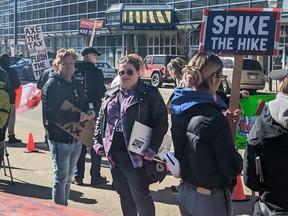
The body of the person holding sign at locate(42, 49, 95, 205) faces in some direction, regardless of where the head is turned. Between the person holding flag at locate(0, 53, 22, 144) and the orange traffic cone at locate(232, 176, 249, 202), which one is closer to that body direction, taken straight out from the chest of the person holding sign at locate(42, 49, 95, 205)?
the orange traffic cone

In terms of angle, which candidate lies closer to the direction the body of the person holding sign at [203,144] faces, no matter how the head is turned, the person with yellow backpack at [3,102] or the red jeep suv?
the red jeep suv

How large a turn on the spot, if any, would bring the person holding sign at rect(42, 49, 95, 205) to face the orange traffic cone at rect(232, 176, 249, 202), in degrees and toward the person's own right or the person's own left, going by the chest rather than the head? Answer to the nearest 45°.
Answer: approximately 45° to the person's own left

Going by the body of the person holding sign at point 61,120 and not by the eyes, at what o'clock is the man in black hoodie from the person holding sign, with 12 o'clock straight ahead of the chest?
The man in black hoodie is roughly at 8 o'clock from the person holding sign.

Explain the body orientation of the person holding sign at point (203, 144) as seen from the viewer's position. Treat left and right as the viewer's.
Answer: facing away from the viewer and to the right of the viewer

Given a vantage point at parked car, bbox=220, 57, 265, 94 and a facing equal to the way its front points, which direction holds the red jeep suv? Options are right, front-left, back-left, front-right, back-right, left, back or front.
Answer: front

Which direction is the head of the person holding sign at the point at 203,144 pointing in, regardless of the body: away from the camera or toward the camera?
away from the camera

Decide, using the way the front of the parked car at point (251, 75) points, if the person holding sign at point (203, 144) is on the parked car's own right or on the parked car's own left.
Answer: on the parked car's own left

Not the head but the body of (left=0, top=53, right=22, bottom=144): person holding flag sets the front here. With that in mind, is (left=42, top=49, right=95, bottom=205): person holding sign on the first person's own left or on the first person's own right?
on the first person's own right

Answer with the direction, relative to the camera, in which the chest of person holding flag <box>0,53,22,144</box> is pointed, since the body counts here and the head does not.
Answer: to the viewer's right

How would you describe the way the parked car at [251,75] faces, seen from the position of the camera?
facing away from the viewer and to the left of the viewer
